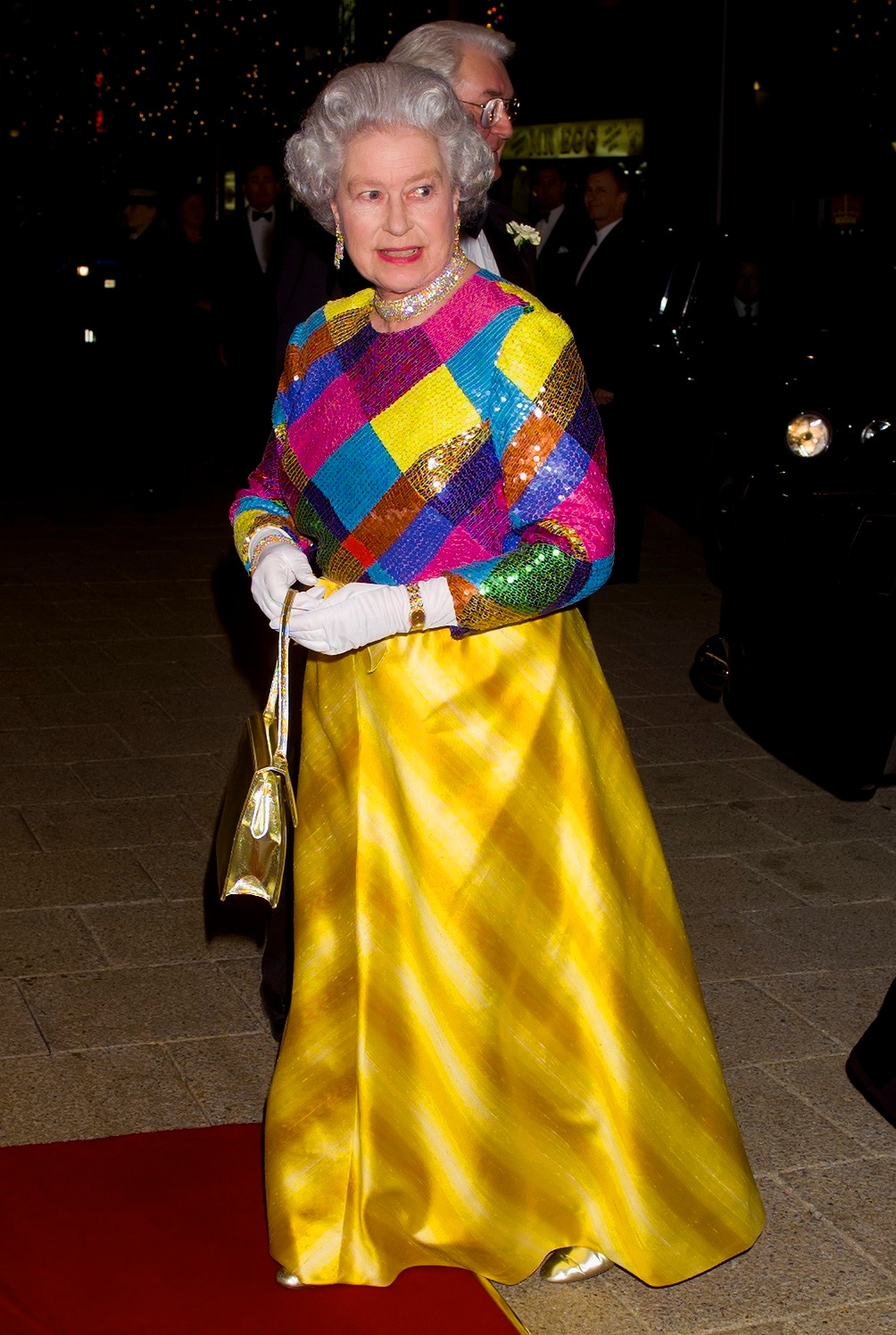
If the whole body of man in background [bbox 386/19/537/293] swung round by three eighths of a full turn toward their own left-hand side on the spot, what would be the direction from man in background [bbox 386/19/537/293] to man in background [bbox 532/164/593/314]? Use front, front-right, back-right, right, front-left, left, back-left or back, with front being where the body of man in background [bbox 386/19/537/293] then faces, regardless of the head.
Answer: front

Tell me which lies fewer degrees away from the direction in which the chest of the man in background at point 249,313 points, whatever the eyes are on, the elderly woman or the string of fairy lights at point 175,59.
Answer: the elderly woman

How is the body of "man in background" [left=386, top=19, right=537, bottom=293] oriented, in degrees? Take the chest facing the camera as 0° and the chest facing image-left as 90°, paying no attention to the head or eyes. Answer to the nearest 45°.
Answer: approximately 315°

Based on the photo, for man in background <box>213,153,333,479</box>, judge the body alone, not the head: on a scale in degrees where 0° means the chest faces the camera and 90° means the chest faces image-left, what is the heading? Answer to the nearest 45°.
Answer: approximately 0°

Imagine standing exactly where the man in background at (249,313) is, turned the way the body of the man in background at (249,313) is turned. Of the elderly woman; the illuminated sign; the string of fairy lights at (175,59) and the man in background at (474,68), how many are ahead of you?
2

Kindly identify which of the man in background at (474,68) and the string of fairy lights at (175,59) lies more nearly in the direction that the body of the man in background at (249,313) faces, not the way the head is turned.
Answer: the man in background

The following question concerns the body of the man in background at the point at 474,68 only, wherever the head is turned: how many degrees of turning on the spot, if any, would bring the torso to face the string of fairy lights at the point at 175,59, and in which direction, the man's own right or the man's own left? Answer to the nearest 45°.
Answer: approximately 135° to the man's own left

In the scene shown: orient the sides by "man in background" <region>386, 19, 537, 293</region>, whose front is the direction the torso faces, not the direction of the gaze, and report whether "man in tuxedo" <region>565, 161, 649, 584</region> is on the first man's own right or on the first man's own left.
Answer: on the first man's own left

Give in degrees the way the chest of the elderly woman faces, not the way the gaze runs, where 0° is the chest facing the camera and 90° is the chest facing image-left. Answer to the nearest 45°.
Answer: approximately 45°
